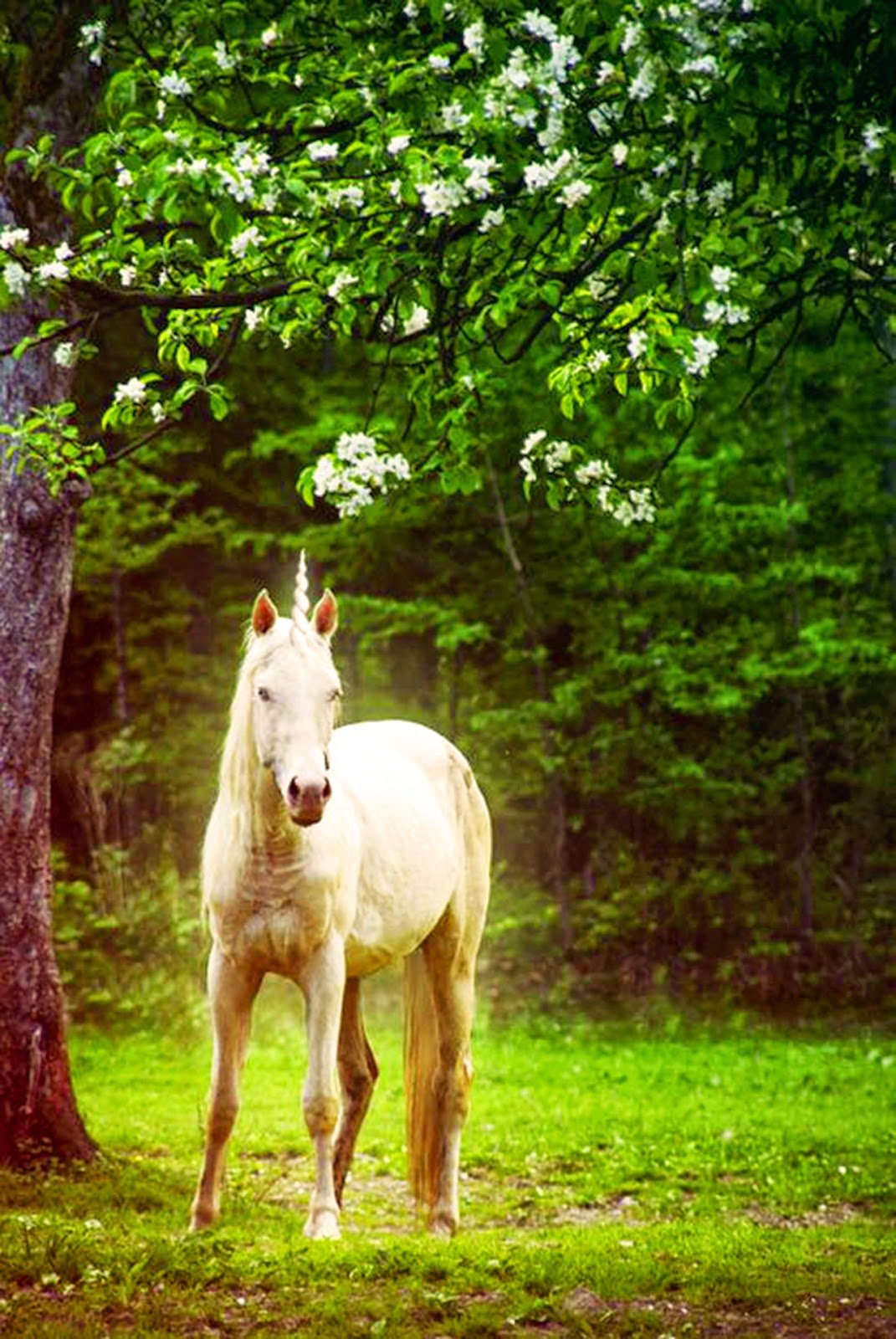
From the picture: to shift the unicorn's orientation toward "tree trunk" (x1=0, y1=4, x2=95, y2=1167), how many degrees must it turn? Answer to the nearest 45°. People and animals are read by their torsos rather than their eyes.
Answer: approximately 90° to its right
